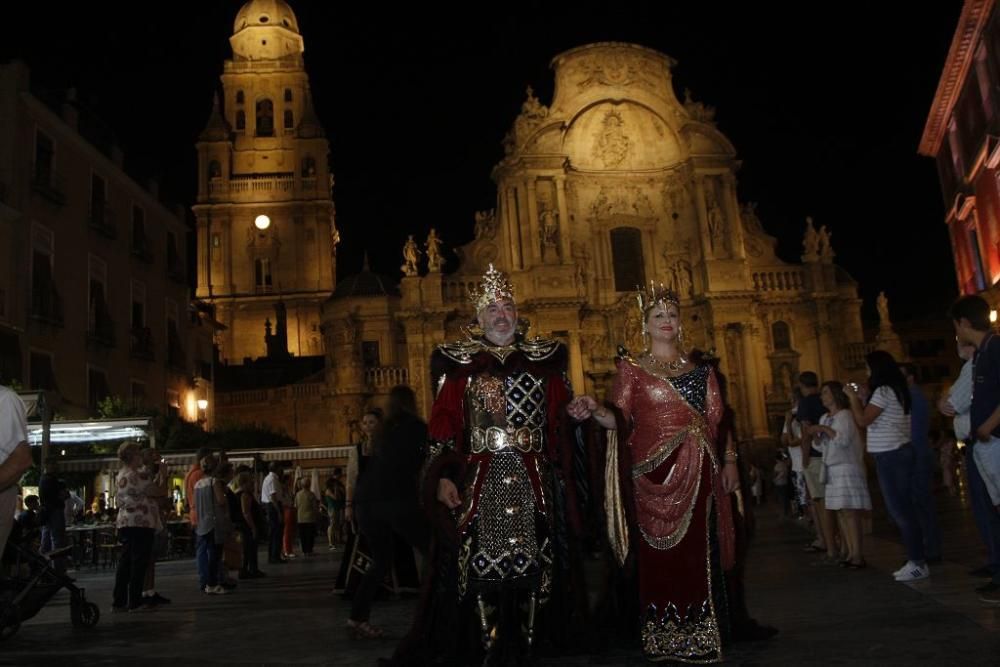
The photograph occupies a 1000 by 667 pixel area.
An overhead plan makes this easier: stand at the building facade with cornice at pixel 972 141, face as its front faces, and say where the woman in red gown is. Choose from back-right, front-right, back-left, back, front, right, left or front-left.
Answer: left

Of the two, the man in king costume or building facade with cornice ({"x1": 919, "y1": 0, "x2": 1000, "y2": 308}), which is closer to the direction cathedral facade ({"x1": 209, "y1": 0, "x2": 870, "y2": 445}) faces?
the man in king costume

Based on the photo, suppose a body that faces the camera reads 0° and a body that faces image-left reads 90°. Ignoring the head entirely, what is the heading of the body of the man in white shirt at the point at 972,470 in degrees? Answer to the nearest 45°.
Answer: approximately 90°

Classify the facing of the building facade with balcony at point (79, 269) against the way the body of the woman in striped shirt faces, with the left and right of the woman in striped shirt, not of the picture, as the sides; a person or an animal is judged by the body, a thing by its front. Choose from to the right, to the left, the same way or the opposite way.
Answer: the opposite way

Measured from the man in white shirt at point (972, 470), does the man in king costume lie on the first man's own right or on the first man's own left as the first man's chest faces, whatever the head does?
on the first man's own left

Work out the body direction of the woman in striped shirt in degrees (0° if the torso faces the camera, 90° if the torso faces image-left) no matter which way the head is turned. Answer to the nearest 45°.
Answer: approximately 90°

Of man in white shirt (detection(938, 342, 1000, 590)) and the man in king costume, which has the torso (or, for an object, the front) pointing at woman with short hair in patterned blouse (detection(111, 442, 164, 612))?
the man in white shirt

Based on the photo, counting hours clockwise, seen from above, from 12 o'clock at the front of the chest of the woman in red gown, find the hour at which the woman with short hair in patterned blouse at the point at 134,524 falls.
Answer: The woman with short hair in patterned blouse is roughly at 4 o'clock from the woman in red gown.
